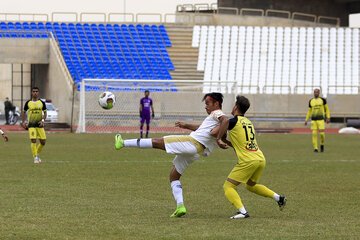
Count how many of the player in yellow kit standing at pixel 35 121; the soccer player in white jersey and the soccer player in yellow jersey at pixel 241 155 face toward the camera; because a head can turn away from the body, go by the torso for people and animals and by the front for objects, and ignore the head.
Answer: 1

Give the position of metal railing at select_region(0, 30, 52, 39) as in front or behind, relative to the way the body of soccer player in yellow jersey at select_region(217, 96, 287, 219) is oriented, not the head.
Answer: in front

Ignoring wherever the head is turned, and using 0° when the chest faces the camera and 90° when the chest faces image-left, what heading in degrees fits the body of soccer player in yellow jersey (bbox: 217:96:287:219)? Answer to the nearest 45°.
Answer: approximately 135°

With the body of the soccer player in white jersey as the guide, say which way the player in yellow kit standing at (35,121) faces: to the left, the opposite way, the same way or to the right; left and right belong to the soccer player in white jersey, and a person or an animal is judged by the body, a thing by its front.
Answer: to the left

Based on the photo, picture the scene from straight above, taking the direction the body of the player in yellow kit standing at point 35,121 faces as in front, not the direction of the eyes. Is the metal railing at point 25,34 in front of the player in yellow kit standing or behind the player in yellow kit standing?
behind

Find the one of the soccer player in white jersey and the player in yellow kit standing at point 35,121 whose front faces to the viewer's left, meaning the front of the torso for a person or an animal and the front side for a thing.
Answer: the soccer player in white jersey

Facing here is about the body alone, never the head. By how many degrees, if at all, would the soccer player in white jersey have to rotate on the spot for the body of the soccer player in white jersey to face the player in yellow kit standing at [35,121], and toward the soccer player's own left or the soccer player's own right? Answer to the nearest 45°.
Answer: approximately 90° to the soccer player's own right

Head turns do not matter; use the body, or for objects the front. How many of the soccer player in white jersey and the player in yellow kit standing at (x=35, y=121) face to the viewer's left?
1

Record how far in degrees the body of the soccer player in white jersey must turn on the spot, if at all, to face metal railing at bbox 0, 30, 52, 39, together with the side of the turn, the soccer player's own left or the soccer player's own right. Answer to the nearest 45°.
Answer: approximately 90° to the soccer player's own right

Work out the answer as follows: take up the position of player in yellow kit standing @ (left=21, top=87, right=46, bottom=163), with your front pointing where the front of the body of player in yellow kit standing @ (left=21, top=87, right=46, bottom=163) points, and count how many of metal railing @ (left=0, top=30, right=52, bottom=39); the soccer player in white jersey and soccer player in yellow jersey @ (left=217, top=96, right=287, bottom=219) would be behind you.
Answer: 1

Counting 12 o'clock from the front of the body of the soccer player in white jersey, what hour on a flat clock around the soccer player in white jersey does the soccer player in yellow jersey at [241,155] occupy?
The soccer player in yellow jersey is roughly at 6 o'clock from the soccer player in white jersey.

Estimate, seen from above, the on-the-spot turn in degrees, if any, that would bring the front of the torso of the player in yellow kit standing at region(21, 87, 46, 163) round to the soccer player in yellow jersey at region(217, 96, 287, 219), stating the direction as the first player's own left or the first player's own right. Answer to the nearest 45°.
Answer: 0° — they already face them

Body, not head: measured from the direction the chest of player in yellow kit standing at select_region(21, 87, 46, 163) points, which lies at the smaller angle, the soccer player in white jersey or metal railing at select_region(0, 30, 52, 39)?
the soccer player in white jersey

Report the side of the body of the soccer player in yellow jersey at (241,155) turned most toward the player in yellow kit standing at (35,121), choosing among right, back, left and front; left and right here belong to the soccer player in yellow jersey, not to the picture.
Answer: front

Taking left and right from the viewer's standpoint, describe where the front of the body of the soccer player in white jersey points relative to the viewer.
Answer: facing to the left of the viewer
